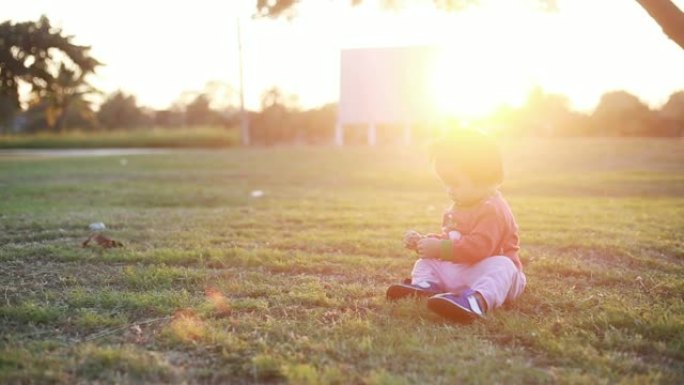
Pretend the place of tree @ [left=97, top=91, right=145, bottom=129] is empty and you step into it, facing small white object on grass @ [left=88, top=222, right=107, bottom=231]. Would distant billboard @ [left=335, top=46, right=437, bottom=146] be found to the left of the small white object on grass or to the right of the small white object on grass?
left

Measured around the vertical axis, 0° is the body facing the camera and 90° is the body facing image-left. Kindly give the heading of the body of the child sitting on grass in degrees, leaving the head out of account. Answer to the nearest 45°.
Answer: approximately 45°

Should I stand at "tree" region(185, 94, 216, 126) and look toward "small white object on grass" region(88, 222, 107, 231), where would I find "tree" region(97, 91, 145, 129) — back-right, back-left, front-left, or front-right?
back-right

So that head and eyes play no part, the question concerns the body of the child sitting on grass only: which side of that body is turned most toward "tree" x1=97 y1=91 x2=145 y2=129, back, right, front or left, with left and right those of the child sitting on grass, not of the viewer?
right

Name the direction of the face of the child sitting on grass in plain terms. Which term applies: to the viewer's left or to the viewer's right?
to the viewer's left

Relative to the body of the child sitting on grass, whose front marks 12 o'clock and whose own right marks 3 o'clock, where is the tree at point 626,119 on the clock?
The tree is roughly at 5 o'clock from the child sitting on grass.

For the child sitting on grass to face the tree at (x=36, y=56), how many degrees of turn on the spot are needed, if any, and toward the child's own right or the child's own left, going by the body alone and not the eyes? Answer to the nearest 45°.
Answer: approximately 90° to the child's own right

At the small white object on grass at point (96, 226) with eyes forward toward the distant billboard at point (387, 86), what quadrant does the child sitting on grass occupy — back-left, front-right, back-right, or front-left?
back-right
